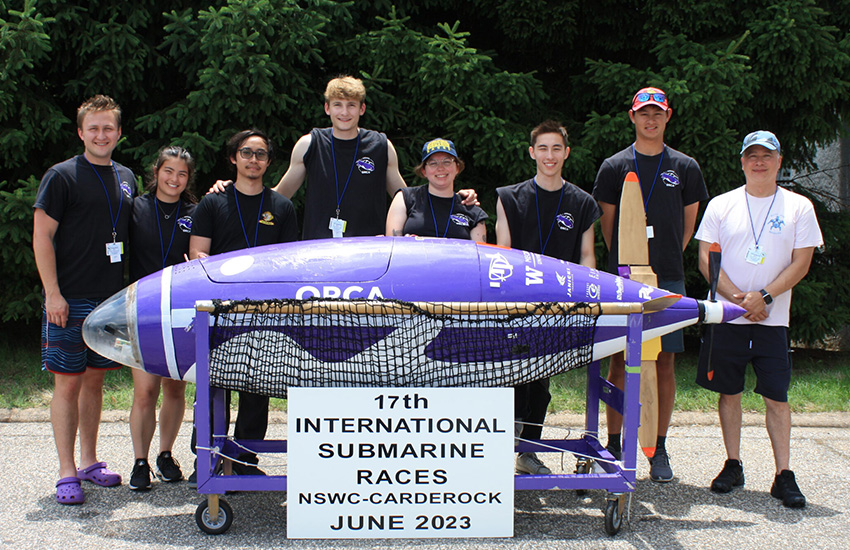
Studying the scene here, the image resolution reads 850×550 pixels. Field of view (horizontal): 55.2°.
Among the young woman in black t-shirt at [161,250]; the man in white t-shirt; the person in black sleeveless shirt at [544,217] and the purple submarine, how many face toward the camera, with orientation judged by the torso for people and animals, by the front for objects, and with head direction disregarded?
3

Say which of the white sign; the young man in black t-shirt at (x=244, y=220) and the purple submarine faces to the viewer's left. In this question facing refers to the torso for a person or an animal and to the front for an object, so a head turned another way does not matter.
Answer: the purple submarine

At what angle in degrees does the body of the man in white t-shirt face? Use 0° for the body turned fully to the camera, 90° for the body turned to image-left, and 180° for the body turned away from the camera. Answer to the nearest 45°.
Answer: approximately 0°

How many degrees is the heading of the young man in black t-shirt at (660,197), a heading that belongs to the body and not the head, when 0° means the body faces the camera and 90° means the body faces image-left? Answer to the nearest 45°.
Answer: approximately 0°

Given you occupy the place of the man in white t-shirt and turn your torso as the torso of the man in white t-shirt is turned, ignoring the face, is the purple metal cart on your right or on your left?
on your right

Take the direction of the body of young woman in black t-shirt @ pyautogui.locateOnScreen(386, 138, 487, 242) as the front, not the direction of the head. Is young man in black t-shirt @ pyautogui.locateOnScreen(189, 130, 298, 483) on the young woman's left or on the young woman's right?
on the young woman's right

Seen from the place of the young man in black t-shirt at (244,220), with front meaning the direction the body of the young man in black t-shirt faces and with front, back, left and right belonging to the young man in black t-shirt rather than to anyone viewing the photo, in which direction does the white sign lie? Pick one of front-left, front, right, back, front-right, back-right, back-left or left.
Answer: front-left

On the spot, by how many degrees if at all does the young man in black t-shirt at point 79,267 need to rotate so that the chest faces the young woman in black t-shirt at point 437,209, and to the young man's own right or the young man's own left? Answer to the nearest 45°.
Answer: approximately 45° to the young man's own left
